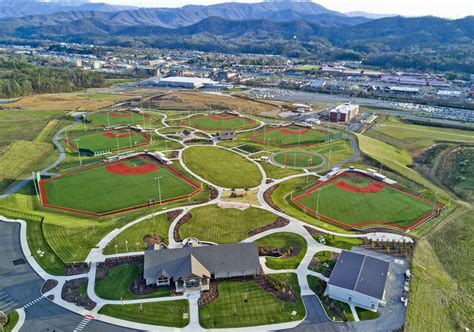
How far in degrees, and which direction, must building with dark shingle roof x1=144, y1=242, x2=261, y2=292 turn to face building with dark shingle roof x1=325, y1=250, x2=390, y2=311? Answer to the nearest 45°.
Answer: approximately 90° to its left

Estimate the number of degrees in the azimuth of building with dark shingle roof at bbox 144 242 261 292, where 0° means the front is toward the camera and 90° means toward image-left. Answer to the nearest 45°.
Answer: approximately 0°
